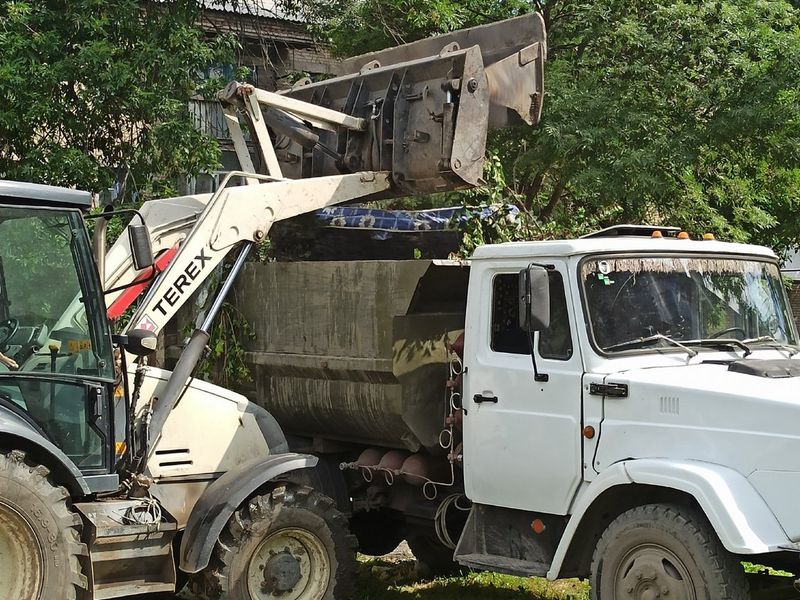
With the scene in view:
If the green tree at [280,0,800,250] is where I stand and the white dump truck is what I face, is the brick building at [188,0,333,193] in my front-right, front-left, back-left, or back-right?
back-right

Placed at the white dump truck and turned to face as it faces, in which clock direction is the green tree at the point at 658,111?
The green tree is roughly at 8 o'clock from the white dump truck.

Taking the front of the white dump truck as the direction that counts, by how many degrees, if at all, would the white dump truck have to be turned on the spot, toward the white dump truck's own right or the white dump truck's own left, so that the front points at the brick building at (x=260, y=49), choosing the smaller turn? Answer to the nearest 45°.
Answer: approximately 135° to the white dump truck's own left

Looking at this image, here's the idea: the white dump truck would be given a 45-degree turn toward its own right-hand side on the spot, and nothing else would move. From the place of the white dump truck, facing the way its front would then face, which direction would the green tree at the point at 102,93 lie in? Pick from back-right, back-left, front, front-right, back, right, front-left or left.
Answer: back-right

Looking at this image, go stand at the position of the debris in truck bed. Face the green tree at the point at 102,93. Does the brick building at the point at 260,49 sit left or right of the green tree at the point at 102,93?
right

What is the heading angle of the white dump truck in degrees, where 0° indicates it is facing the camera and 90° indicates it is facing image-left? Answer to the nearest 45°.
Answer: approximately 315°
